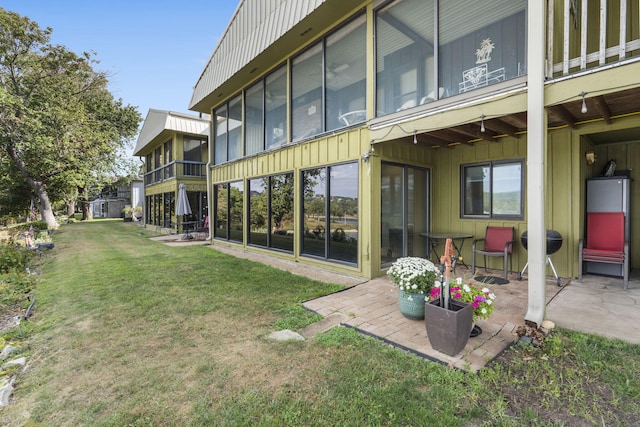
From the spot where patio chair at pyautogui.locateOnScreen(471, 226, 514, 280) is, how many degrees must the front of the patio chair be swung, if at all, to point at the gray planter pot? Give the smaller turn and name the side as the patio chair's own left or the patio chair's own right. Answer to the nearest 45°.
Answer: approximately 45° to the patio chair's own left

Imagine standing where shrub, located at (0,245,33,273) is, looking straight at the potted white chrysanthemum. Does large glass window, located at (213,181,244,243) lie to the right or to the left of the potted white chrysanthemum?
left

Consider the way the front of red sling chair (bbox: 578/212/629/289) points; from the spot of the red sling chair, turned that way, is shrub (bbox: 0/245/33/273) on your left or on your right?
on your right

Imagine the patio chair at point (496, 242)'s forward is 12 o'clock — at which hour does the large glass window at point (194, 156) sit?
The large glass window is roughly at 2 o'clock from the patio chair.

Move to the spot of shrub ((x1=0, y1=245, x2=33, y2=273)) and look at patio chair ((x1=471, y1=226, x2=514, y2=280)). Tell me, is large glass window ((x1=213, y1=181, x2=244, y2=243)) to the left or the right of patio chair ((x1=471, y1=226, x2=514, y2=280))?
left

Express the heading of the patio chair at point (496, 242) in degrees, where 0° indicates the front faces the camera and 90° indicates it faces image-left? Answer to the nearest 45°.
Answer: approximately 45°

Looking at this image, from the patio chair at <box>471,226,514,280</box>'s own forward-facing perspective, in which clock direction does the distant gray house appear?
The distant gray house is roughly at 2 o'clock from the patio chair.

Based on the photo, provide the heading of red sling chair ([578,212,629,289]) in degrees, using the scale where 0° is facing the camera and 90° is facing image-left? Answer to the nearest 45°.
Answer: approximately 0°
